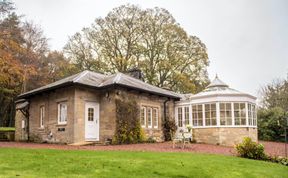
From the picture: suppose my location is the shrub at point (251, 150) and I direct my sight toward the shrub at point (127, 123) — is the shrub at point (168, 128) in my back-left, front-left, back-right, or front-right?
front-right

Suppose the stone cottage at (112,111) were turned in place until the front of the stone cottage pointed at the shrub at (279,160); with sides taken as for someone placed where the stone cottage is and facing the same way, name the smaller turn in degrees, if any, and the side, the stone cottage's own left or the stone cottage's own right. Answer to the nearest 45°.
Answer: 0° — it already faces it

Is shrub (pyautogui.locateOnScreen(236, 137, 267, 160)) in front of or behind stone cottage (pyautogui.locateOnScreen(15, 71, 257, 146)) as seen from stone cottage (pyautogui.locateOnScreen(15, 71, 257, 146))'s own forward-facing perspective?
in front

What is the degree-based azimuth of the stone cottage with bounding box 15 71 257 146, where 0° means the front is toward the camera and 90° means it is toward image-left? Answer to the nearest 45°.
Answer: approximately 315°
